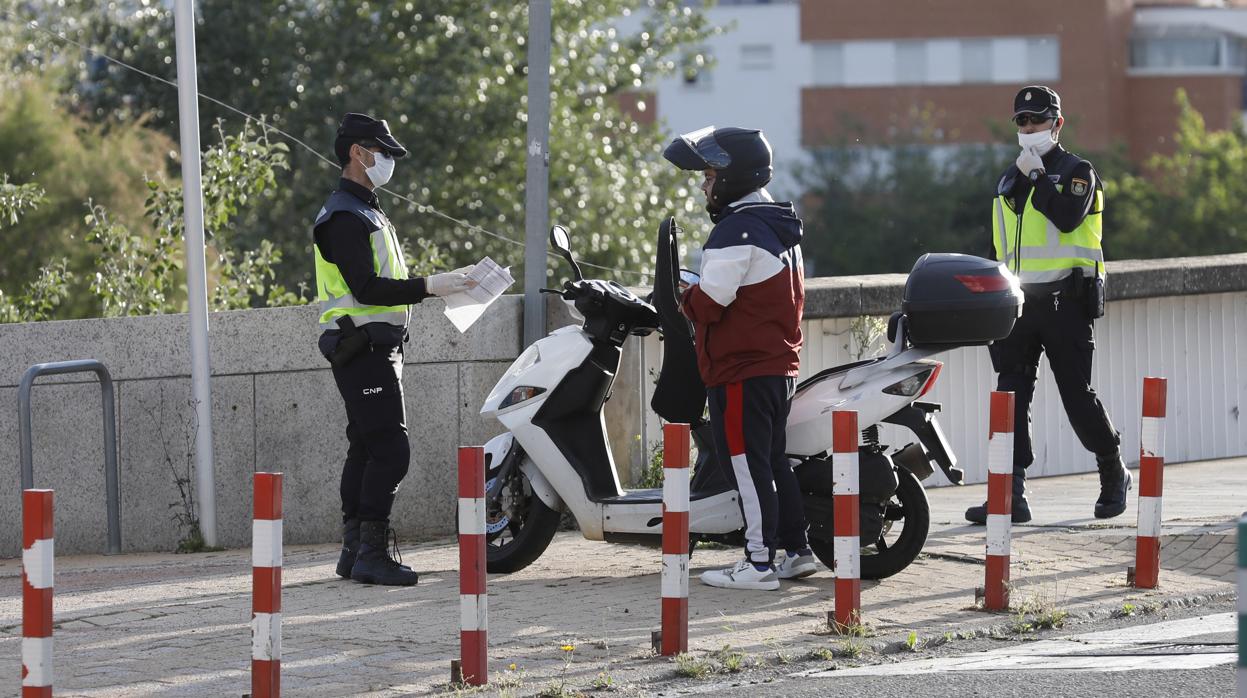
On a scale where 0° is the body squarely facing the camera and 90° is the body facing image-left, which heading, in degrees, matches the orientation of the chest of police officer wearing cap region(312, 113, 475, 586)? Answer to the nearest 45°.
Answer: approximately 270°

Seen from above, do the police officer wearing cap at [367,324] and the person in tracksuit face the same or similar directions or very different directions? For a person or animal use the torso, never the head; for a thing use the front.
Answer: very different directions

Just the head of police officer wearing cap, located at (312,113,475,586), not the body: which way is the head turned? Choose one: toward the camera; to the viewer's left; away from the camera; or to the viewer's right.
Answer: to the viewer's right

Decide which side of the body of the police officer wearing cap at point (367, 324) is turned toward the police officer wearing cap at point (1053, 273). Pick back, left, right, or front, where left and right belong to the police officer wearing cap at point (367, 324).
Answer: front

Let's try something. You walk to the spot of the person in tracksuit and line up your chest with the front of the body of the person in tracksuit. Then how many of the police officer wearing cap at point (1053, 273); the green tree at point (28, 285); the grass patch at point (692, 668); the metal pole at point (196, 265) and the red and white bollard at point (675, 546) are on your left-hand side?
2

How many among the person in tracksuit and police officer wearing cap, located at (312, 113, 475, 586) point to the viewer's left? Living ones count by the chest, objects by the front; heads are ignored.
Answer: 1

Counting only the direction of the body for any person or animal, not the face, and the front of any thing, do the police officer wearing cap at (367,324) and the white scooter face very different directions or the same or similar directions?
very different directions

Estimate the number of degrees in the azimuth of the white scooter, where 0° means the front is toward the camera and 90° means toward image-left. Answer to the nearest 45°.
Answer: approximately 90°

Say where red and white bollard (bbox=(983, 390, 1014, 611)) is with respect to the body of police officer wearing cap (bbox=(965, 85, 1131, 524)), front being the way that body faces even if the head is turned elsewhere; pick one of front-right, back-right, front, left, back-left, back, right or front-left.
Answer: front-left

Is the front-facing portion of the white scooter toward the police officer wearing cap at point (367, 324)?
yes

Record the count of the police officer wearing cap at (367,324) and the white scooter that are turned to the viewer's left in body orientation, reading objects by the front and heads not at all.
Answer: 1

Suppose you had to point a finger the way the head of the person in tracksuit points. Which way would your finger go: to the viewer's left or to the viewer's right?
to the viewer's left

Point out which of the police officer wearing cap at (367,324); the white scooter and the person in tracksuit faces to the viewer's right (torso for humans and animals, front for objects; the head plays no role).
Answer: the police officer wearing cap

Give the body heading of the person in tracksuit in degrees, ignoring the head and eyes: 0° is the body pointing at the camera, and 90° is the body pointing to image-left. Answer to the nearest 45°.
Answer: approximately 90°

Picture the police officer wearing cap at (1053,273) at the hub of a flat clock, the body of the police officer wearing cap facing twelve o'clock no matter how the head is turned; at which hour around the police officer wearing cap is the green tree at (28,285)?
The green tree is roughly at 2 o'clock from the police officer wearing cap.
